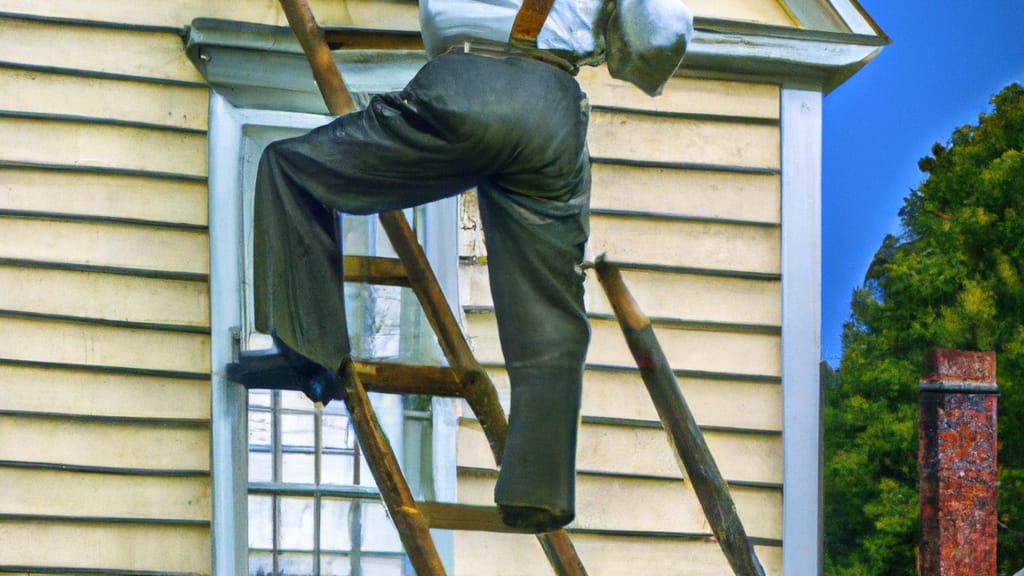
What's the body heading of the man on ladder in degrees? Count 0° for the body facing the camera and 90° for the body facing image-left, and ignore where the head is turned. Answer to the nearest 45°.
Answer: approximately 135°

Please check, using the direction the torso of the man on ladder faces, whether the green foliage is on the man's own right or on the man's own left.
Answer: on the man's own right

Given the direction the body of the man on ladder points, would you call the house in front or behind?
in front
